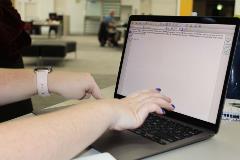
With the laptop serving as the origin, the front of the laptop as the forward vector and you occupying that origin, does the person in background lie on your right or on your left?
on your right

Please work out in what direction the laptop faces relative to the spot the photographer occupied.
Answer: facing the viewer and to the left of the viewer
